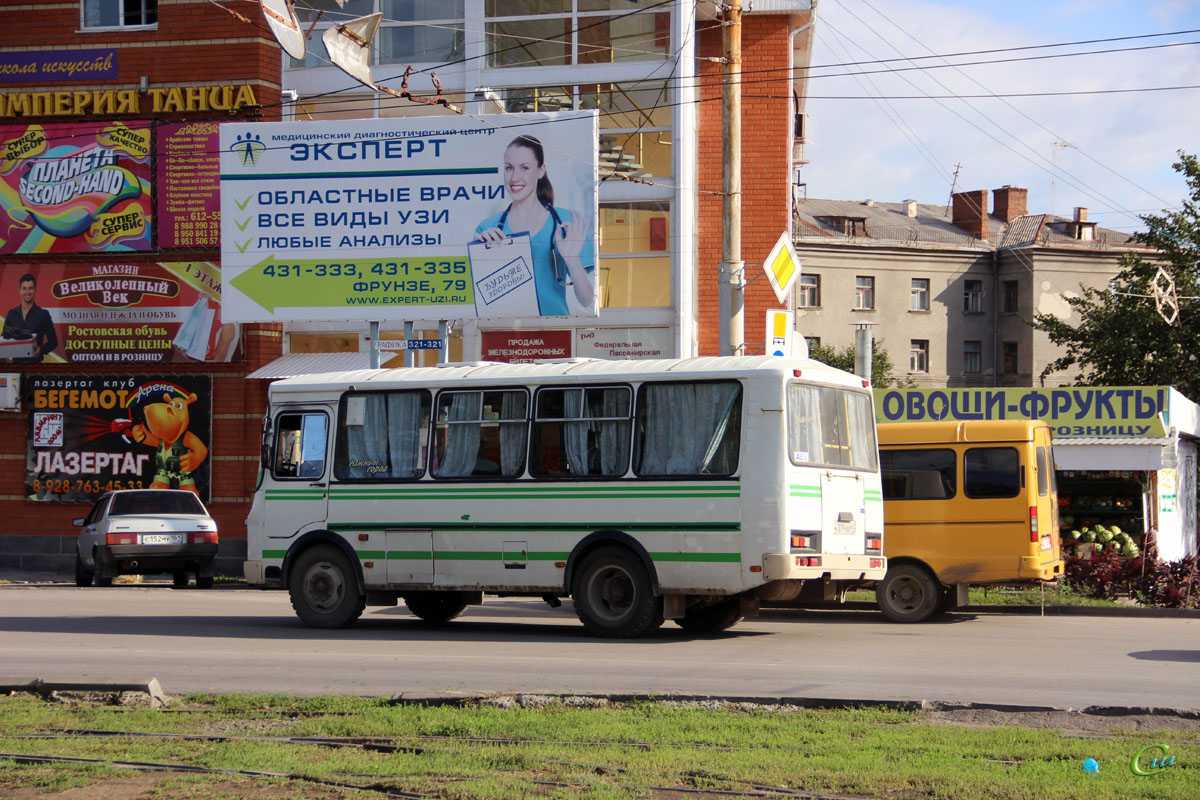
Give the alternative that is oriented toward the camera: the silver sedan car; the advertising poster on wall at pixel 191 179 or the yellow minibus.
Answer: the advertising poster on wall

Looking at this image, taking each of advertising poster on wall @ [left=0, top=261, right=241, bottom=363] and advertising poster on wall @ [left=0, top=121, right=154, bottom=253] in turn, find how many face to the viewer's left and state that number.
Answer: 0

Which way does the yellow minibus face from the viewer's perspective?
to the viewer's left

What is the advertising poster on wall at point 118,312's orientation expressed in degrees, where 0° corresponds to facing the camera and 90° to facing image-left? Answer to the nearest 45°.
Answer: approximately 0°

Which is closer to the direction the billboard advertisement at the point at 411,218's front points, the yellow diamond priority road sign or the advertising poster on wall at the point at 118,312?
the yellow diamond priority road sign

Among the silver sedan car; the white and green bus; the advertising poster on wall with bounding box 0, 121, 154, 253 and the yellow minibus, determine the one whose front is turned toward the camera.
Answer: the advertising poster on wall

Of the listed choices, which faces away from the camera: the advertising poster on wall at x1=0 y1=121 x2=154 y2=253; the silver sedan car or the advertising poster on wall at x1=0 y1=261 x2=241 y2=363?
the silver sedan car

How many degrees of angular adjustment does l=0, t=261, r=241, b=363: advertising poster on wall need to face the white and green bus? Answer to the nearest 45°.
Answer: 0° — it already faces it

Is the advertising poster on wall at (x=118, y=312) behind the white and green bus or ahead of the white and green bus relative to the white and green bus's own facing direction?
ahead

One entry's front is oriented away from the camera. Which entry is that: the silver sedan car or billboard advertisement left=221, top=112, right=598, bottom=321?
the silver sedan car

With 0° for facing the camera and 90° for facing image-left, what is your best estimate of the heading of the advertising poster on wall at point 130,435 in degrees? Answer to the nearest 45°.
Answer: approximately 0°

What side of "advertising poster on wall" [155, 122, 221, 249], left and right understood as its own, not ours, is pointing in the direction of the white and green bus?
front
